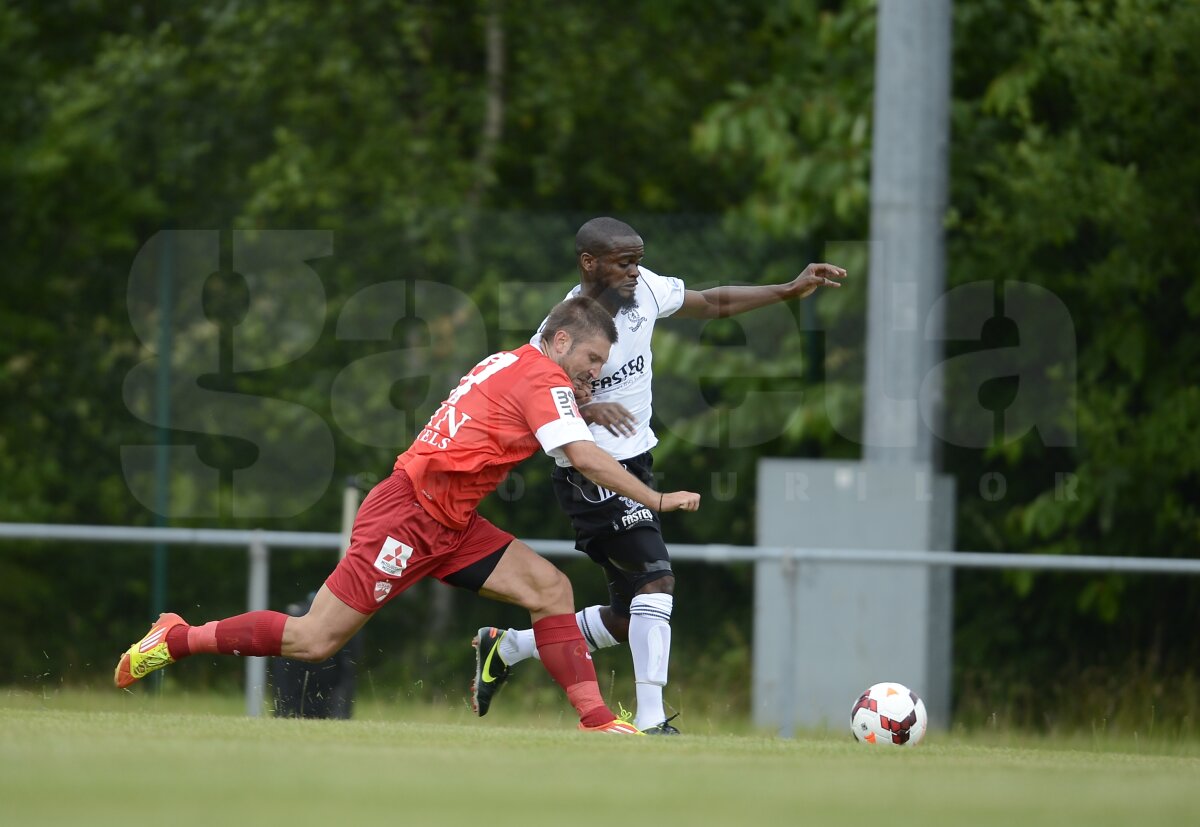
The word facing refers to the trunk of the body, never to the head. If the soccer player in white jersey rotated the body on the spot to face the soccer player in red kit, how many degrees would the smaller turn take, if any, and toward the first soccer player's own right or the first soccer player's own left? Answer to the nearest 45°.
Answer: approximately 90° to the first soccer player's own right

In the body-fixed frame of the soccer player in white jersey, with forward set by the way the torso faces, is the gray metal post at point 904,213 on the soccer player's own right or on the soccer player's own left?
on the soccer player's own left

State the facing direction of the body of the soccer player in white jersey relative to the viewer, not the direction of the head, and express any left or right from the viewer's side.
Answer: facing the viewer and to the right of the viewer

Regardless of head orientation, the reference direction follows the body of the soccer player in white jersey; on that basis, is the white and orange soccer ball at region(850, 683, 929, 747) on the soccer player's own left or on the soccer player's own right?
on the soccer player's own left

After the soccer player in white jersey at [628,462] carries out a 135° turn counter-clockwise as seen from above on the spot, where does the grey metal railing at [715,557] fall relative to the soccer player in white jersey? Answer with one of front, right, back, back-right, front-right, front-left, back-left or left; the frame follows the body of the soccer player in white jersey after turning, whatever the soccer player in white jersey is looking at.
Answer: front

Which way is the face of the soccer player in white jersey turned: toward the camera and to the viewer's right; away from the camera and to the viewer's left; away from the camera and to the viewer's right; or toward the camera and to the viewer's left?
toward the camera and to the viewer's right
